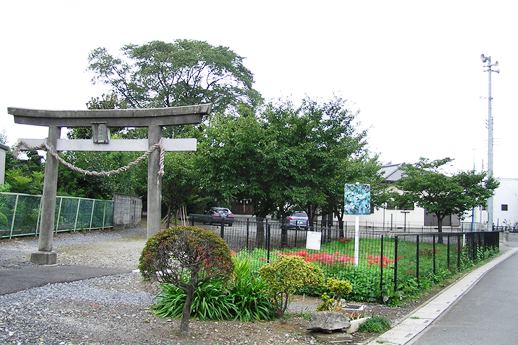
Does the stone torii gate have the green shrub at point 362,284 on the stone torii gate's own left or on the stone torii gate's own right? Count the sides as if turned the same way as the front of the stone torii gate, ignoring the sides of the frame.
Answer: on the stone torii gate's own left

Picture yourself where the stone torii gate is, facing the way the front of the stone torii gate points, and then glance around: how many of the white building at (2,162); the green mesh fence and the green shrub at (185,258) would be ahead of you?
1

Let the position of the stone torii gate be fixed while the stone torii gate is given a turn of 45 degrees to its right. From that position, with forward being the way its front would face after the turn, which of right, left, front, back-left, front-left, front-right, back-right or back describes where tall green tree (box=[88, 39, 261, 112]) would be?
back-right

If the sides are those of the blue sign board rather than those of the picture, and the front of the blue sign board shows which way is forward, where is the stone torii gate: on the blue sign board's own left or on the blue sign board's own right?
on the blue sign board's own right

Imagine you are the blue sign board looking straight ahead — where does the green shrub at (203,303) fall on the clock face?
The green shrub is roughly at 1 o'clock from the blue sign board.

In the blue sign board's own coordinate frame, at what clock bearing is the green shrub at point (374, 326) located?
The green shrub is roughly at 12 o'clock from the blue sign board.

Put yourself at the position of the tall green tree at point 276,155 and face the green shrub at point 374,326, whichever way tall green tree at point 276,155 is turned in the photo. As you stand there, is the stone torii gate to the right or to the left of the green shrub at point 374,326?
right

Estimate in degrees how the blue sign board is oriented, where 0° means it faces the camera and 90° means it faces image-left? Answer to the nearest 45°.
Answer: approximately 0°

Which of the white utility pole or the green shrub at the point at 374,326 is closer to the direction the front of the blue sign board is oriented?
the green shrub

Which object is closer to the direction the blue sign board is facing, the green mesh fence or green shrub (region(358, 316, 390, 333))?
the green shrub

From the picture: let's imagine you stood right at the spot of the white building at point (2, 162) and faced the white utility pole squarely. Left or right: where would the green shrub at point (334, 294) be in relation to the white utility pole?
right

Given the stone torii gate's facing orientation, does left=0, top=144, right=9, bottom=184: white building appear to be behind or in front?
behind

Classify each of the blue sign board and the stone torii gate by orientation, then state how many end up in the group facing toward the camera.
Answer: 2
